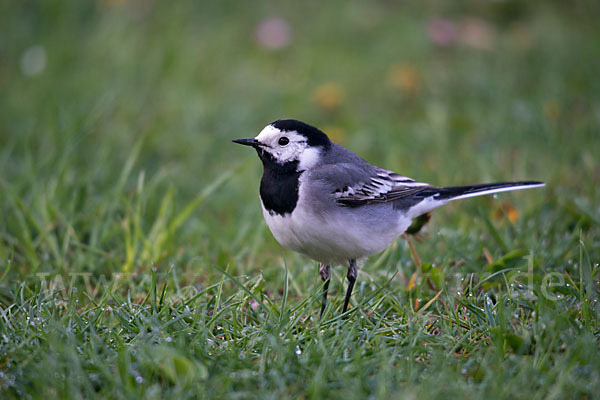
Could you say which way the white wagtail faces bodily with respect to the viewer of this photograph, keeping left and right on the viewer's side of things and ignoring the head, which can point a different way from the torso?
facing to the left of the viewer

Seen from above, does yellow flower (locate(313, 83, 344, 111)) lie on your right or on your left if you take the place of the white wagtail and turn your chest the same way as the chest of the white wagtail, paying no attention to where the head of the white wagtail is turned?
on your right
